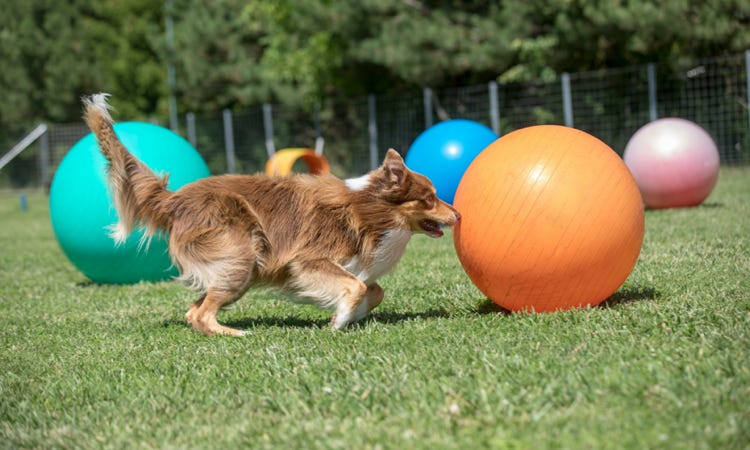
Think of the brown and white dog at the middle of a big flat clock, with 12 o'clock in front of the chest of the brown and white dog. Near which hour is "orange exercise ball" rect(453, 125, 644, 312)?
The orange exercise ball is roughly at 1 o'clock from the brown and white dog.

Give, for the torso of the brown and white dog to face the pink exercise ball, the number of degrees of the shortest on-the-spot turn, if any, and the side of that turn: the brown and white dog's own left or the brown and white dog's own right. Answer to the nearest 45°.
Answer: approximately 45° to the brown and white dog's own left

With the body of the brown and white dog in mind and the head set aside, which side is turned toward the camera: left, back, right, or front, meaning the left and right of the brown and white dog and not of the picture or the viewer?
right

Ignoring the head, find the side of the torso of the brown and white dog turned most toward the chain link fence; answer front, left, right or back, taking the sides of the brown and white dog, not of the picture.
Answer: left

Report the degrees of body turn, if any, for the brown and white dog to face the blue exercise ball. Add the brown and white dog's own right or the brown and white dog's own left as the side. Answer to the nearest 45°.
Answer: approximately 90° to the brown and white dog's own left

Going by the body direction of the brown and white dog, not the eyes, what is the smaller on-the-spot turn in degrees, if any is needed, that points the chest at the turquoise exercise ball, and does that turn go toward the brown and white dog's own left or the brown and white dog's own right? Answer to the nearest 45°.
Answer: approximately 135° to the brown and white dog's own left

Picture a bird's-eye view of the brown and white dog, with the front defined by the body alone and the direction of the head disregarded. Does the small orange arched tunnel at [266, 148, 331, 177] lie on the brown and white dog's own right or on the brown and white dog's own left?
on the brown and white dog's own left
